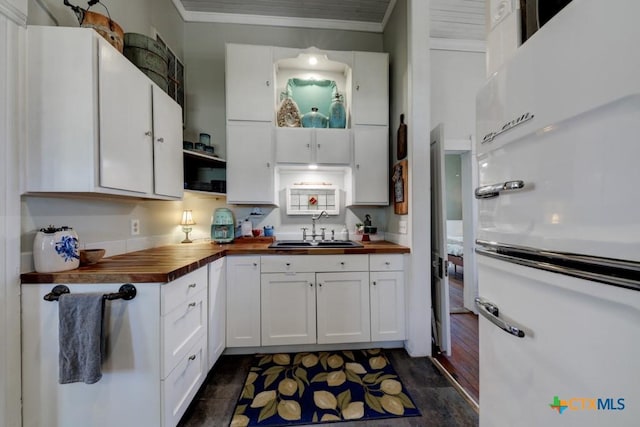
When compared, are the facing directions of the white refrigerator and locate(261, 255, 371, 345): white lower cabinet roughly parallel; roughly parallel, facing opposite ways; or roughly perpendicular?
roughly perpendicular

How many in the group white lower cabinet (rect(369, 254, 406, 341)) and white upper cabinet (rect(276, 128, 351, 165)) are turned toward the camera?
2

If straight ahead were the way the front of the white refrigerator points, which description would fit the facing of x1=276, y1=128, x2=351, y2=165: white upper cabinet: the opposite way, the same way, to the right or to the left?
to the left

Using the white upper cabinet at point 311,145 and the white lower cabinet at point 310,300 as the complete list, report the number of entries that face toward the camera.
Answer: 2

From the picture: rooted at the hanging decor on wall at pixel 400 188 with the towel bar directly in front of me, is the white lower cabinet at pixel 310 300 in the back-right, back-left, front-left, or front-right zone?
front-right

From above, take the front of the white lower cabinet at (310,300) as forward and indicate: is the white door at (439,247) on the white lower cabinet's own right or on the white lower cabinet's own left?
on the white lower cabinet's own left

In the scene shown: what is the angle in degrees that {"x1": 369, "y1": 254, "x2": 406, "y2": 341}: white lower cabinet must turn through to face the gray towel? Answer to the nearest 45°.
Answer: approximately 45° to its right

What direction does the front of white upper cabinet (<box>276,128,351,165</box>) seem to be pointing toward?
toward the camera

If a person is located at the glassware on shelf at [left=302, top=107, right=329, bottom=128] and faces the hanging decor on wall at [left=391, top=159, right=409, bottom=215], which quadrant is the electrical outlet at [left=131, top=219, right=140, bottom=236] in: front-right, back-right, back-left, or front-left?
back-right

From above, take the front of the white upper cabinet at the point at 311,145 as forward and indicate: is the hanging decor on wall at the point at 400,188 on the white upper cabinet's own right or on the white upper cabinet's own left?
on the white upper cabinet's own left

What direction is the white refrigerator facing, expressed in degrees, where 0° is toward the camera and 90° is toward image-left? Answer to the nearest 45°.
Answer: approximately 45°

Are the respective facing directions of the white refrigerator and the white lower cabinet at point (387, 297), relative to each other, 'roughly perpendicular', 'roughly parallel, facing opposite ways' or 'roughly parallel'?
roughly perpendicular

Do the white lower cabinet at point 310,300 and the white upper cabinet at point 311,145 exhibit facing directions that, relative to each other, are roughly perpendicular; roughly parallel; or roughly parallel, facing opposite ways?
roughly parallel

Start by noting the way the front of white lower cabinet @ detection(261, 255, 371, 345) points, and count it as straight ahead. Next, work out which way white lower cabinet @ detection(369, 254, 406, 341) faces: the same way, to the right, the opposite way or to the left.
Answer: the same way

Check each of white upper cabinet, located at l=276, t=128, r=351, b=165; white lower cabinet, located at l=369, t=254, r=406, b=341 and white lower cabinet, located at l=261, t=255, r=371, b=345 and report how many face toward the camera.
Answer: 3

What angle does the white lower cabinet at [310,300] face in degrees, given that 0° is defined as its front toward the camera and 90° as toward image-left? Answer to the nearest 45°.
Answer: approximately 0°
